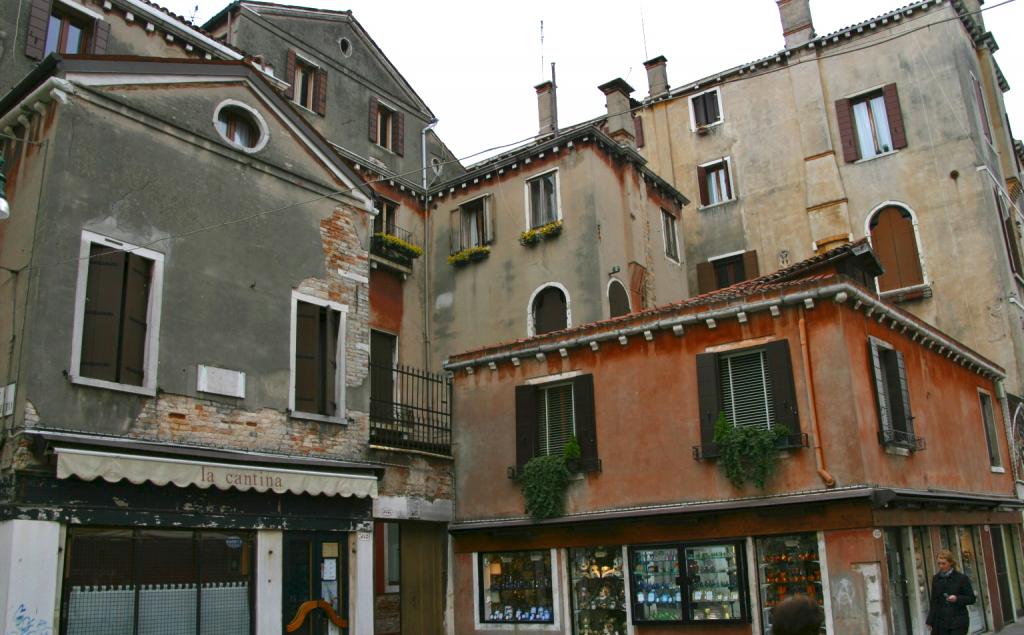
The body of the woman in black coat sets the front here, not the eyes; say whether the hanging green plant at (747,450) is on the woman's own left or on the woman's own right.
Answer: on the woman's own right

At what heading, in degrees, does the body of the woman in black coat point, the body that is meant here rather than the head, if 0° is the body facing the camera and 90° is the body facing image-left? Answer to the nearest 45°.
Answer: approximately 45°

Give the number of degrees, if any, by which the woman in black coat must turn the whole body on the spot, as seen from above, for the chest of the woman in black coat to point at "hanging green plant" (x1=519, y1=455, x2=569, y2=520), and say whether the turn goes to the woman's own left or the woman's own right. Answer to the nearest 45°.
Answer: approximately 45° to the woman's own right
